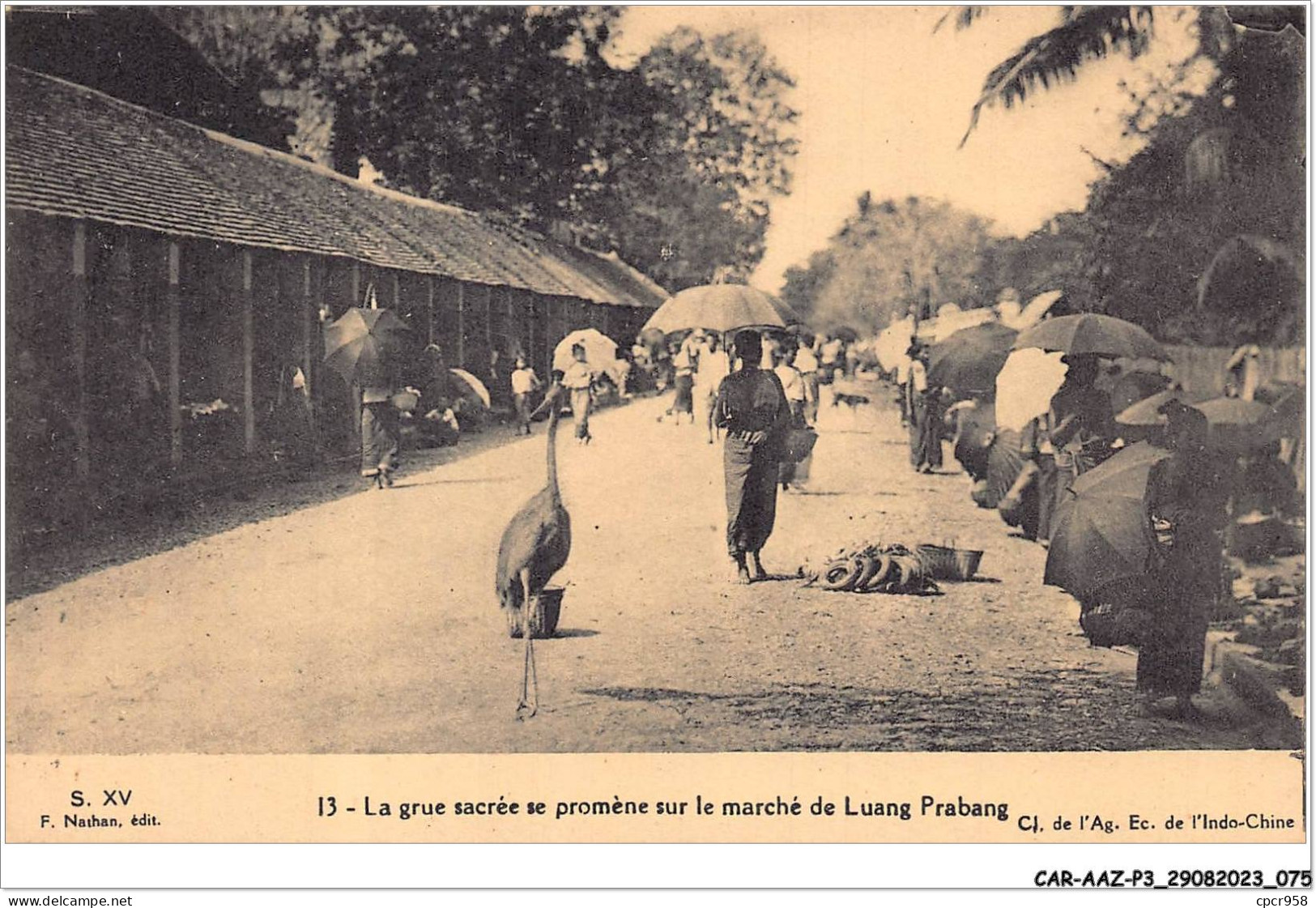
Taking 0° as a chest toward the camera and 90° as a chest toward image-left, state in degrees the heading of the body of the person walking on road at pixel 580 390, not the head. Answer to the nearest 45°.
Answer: approximately 0°

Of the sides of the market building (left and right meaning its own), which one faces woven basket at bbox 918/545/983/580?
front

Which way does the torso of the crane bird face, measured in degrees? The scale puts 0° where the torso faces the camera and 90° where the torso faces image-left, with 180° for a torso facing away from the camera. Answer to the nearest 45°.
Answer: approximately 225°

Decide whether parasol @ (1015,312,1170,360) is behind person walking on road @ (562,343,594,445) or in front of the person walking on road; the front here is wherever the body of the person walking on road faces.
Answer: in front

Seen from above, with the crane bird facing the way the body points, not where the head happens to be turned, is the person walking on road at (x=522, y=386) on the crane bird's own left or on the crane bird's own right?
on the crane bird's own left

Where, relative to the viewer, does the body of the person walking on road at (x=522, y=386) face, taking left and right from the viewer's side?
facing the viewer

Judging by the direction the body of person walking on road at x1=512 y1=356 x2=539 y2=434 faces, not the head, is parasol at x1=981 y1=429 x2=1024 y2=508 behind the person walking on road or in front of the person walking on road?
in front
